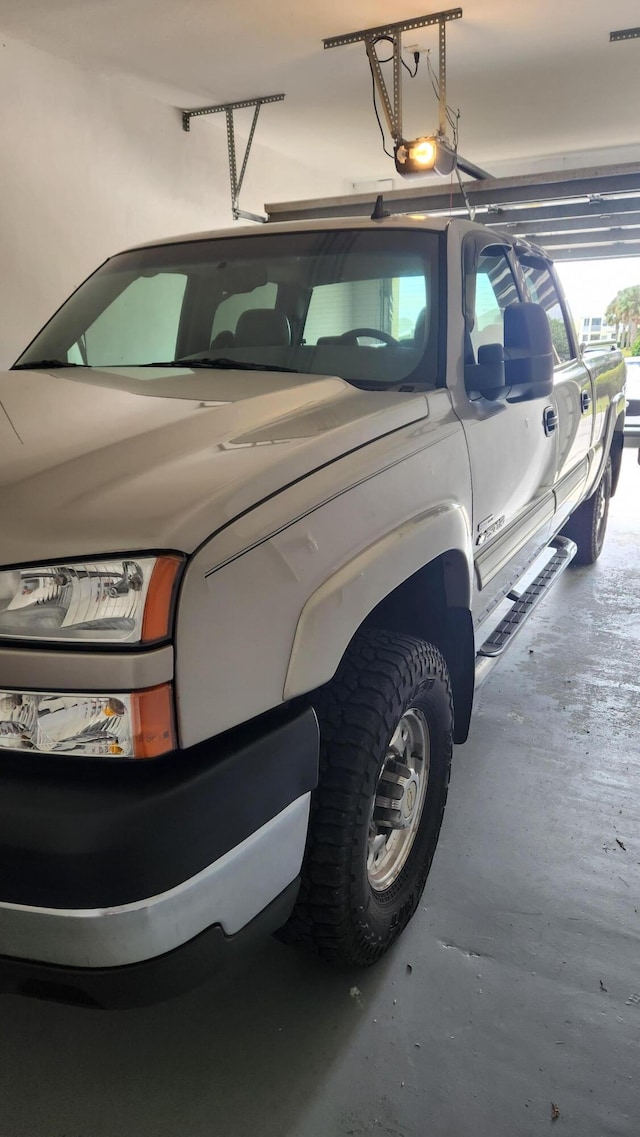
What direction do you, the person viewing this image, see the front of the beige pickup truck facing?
facing the viewer and to the left of the viewer

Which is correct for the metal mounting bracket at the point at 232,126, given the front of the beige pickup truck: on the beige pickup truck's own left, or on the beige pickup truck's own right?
on the beige pickup truck's own right
